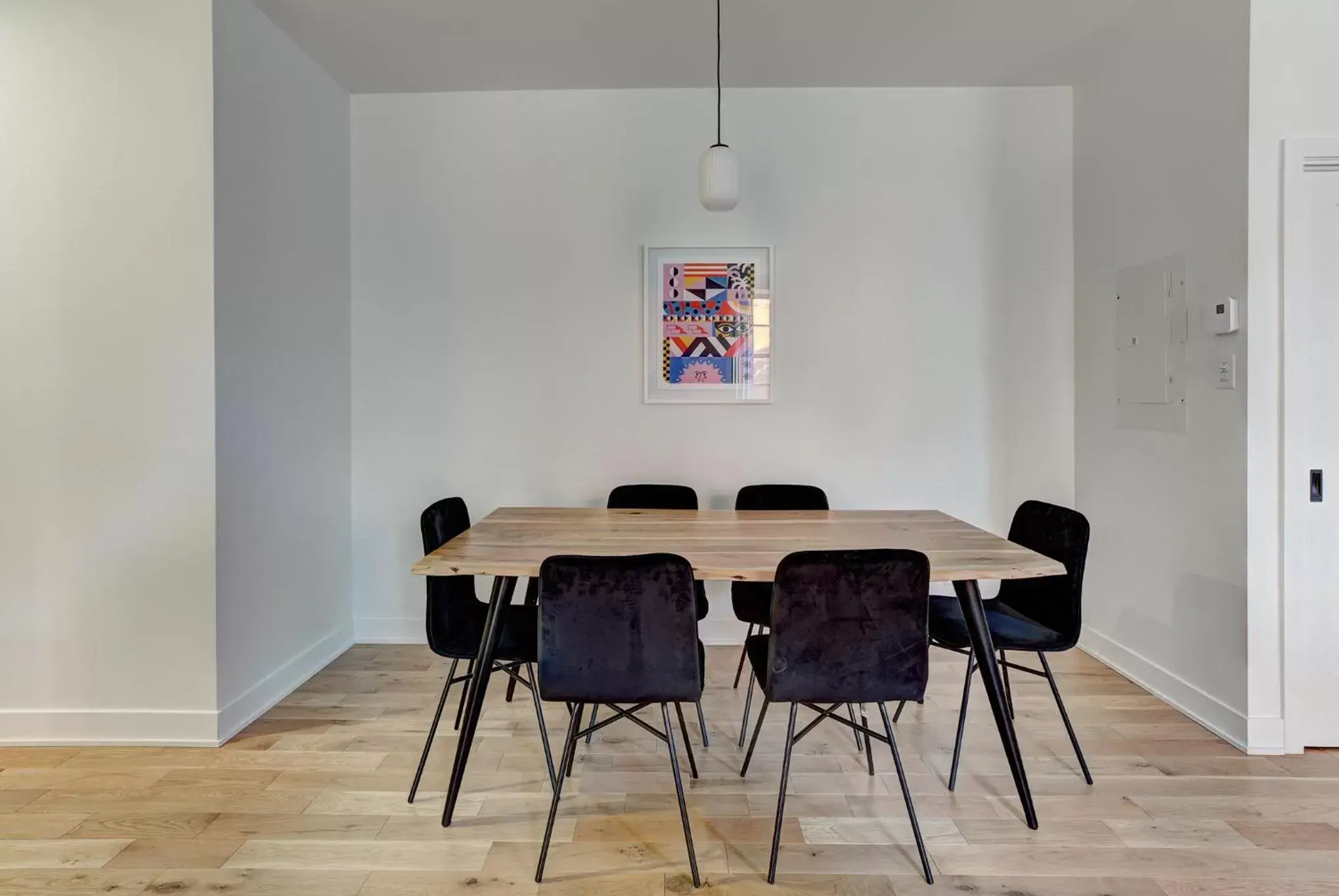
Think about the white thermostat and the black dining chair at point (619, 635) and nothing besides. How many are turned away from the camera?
1

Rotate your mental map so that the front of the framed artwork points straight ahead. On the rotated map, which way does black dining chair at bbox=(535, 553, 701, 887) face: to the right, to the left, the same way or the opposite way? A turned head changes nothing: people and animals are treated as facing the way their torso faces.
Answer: the opposite way

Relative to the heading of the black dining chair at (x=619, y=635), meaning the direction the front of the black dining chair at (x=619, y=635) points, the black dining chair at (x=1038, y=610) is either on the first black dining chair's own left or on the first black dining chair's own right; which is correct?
on the first black dining chair's own right

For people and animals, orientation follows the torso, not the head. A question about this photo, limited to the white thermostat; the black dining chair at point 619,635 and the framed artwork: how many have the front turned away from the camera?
1

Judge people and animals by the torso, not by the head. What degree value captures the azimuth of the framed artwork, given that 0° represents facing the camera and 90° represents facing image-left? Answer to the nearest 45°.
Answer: approximately 0°

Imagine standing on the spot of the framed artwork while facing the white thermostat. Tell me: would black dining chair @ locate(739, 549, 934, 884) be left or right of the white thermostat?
right

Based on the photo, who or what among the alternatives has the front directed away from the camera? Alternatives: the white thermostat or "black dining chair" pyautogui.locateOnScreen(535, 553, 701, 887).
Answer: the black dining chair

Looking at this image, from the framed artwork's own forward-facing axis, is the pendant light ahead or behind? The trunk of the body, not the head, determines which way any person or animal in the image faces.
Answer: ahead

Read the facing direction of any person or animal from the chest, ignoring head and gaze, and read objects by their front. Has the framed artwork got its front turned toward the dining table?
yes

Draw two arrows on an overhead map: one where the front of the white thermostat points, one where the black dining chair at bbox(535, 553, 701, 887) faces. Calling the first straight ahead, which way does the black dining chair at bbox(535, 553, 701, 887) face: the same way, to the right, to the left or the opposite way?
to the right

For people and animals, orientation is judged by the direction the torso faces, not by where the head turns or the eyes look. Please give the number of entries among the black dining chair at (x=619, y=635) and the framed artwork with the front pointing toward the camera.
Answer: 1

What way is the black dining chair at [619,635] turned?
away from the camera

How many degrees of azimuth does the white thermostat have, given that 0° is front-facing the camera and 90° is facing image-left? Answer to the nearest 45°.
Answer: approximately 45°

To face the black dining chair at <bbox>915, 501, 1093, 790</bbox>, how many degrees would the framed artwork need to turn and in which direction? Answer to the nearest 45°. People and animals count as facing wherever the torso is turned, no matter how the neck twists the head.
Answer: approximately 45° to its left
